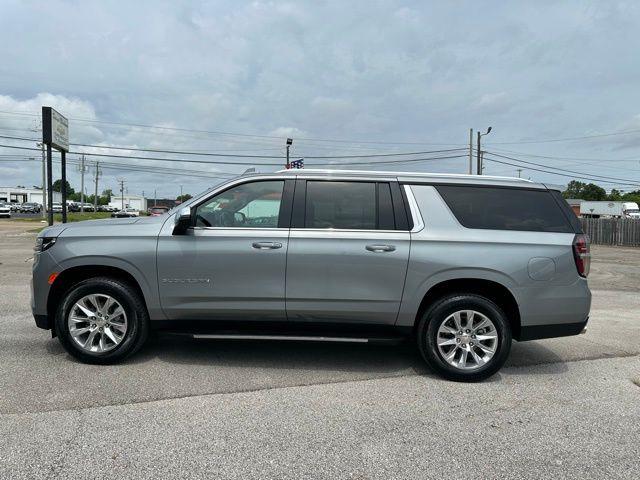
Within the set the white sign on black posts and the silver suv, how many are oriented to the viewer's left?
1

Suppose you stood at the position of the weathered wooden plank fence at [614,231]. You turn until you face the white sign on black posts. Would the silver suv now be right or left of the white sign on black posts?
left

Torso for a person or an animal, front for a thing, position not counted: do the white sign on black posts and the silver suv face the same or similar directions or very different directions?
very different directions

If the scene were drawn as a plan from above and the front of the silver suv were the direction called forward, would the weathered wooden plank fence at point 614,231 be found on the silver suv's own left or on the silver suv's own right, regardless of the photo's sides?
on the silver suv's own right

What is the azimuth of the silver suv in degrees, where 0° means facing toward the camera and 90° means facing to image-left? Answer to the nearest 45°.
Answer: approximately 90°

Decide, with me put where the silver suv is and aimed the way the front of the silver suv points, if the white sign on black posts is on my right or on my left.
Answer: on my right

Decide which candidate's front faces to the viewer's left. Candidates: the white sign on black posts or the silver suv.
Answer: the silver suv
